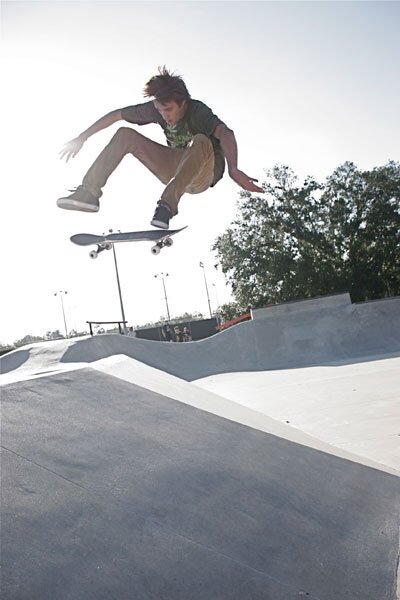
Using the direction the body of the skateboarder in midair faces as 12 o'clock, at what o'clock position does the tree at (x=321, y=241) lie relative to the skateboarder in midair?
The tree is roughly at 5 o'clock from the skateboarder in midair.
